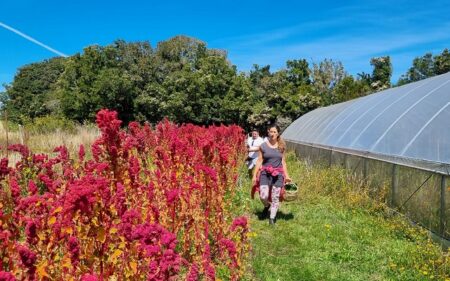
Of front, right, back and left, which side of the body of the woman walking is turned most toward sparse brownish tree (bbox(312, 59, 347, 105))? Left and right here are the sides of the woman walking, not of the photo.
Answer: back

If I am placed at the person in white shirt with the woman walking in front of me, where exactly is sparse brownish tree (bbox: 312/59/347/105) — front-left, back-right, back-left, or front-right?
back-left

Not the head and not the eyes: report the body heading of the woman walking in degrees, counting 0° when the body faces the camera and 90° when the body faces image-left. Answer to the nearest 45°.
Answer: approximately 0°

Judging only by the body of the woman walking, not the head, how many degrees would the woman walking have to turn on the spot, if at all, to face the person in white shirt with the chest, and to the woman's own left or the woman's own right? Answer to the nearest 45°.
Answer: approximately 180°

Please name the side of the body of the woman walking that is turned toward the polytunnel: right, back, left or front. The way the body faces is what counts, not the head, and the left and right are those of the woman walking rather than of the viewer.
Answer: left

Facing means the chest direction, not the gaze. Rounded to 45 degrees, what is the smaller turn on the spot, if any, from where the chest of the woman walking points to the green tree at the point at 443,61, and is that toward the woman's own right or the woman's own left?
approximately 135° to the woman's own left
